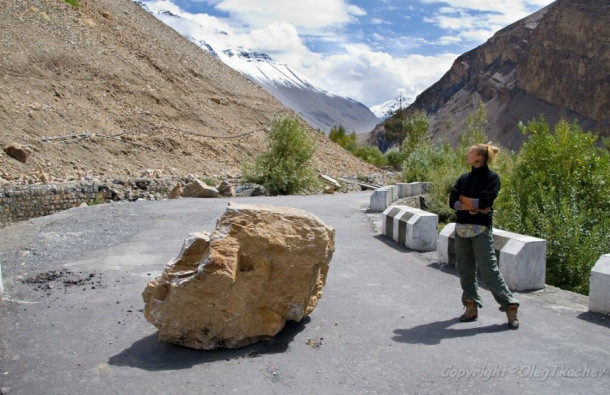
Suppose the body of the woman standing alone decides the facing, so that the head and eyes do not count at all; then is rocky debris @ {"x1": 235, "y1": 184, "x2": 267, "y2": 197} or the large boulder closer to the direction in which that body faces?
the large boulder

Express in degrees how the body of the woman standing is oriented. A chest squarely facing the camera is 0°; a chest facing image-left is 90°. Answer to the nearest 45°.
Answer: approximately 45°

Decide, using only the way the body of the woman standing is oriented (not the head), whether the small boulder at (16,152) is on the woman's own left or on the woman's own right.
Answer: on the woman's own right

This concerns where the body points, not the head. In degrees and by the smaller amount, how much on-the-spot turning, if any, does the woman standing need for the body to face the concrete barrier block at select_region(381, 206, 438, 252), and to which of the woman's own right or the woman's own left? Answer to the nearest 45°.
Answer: approximately 135° to the woman's own right

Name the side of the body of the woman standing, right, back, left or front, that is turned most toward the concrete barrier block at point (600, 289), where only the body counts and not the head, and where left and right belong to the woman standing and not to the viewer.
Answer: back

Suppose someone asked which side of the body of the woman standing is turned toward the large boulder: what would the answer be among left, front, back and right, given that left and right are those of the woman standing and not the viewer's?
front

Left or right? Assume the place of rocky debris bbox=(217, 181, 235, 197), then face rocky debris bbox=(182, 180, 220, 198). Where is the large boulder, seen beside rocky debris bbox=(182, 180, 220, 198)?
left

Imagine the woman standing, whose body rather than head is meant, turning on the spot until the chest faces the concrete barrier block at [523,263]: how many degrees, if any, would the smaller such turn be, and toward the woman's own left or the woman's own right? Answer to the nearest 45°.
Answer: approximately 135° to the woman's own right

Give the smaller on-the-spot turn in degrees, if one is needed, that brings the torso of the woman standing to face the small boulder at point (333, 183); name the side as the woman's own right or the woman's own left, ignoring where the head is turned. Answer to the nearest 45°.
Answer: approximately 135° to the woman's own right

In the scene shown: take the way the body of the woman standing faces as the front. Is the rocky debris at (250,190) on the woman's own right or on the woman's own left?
on the woman's own right

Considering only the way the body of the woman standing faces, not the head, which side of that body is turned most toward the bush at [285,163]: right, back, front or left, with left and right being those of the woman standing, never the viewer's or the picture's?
right

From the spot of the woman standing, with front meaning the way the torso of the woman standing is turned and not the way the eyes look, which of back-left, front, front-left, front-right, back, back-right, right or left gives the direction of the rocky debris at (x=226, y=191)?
right

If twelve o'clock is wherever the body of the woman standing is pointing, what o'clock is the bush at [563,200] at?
The bush is roughly at 5 o'clock from the woman standing.
